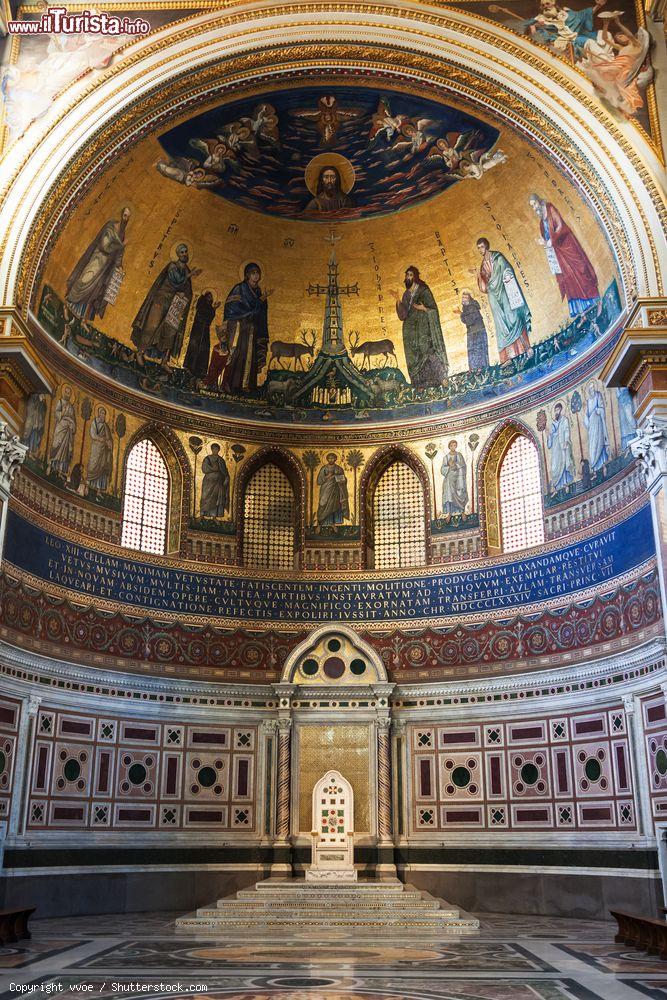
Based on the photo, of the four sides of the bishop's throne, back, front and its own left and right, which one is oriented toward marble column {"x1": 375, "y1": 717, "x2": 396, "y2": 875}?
left

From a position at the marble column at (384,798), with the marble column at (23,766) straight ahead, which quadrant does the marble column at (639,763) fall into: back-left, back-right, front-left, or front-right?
back-left

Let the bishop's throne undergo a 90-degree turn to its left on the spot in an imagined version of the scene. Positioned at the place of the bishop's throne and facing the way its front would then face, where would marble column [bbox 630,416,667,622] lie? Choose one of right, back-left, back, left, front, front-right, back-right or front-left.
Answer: front-right

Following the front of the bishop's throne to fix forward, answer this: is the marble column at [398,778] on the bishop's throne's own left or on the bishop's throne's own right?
on the bishop's throne's own left

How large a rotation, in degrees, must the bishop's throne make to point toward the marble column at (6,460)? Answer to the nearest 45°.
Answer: approximately 45° to its right

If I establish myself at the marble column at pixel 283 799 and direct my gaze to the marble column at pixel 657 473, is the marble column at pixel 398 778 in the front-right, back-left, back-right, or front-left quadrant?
front-left

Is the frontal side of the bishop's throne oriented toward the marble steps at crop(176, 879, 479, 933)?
yes

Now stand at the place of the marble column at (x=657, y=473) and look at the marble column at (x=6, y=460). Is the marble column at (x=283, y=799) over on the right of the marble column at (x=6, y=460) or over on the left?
right

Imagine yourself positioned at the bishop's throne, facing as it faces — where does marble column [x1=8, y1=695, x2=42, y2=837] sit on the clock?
The marble column is roughly at 2 o'clock from the bishop's throne.

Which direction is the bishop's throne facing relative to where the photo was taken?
toward the camera

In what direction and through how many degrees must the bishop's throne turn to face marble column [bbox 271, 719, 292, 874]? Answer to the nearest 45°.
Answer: approximately 135° to its right

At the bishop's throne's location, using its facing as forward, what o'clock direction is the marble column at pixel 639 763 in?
The marble column is roughly at 10 o'clock from the bishop's throne.

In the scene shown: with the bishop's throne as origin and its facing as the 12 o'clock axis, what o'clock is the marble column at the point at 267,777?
The marble column is roughly at 4 o'clock from the bishop's throne.
